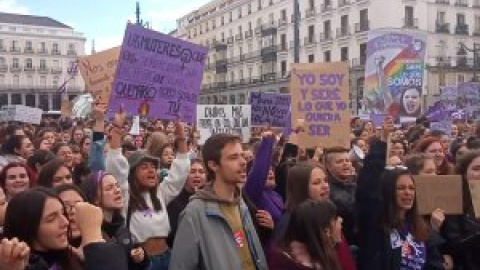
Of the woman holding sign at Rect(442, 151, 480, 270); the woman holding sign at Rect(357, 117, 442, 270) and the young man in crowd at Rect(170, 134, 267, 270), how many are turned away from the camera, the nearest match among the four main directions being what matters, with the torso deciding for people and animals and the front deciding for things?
0

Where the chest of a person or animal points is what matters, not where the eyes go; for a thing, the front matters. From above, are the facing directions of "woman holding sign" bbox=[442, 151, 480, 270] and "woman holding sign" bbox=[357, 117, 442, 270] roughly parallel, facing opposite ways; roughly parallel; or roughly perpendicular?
roughly parallel

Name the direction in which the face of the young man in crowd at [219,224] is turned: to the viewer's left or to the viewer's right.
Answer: to the viewer's right

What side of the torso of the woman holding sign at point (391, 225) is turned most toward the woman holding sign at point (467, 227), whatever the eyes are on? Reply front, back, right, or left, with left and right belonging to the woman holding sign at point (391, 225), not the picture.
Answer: left

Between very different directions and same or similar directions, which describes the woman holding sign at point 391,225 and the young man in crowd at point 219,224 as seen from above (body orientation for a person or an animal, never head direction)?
same or similar directions

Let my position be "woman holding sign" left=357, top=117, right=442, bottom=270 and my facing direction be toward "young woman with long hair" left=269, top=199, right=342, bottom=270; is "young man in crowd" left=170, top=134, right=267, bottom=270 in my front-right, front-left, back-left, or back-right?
front-right

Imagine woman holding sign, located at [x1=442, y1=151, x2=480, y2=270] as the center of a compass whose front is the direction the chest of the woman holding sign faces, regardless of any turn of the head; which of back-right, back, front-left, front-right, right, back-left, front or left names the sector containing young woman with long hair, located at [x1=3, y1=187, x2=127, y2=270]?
right

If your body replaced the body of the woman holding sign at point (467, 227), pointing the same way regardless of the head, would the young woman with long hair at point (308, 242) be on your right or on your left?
on your right

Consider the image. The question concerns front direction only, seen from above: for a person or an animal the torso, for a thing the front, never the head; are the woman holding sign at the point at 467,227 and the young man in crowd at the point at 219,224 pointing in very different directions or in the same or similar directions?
same or similar directions

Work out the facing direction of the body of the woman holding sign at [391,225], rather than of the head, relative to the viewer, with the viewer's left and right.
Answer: facing the viewer and to the right of the viewer

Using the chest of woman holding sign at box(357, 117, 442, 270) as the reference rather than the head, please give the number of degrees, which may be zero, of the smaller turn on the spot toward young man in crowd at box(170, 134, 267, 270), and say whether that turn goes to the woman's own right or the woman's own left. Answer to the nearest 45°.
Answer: approximately 90° to the woman's own right

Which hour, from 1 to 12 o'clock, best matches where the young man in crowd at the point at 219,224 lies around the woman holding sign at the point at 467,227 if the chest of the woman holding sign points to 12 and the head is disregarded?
The young man in crowd is roughly at 3 o'clock from the woman holding sign.

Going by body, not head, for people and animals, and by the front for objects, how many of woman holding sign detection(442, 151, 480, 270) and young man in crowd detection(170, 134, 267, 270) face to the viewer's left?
0

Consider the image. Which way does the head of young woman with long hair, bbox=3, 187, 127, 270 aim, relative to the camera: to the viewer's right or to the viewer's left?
to the viewer's right
